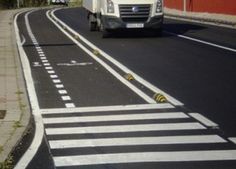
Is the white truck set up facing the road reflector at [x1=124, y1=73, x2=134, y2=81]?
yes

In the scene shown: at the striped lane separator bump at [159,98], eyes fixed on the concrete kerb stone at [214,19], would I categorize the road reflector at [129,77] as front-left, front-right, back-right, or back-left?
front-left

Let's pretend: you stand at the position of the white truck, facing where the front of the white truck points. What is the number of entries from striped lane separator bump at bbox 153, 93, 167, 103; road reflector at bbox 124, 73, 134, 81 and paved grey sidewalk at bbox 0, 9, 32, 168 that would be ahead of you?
3

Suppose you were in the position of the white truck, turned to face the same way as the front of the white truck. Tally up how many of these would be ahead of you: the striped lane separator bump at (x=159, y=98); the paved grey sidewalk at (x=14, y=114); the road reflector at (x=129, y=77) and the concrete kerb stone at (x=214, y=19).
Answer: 3

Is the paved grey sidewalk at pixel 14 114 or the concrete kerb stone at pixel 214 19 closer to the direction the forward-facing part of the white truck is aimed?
the paved grey sidewalk

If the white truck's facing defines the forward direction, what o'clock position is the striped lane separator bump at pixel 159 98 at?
The striped lane separator bump is roughly at 12 o'clock from the white truck.

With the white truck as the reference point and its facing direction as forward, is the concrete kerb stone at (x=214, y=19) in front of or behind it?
behind

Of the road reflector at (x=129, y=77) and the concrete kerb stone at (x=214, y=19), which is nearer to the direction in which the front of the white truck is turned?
the road reflector

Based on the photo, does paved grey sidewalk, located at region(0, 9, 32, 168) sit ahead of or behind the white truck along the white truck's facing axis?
ahead

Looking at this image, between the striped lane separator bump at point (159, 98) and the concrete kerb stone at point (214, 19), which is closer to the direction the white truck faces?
the striped lane separator bump

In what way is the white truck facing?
toward the camera
